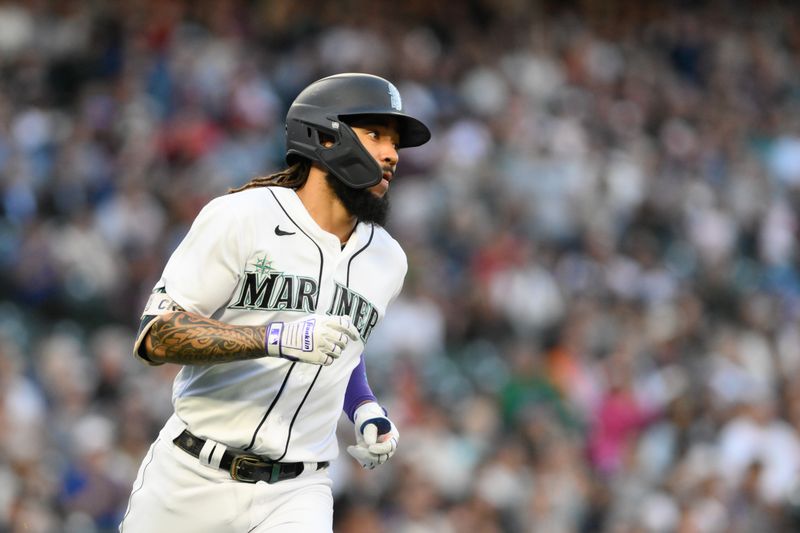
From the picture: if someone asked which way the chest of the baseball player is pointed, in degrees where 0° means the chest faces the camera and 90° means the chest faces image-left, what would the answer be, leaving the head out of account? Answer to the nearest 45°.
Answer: approximately 315°

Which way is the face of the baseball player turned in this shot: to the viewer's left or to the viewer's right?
to the viewer's right
